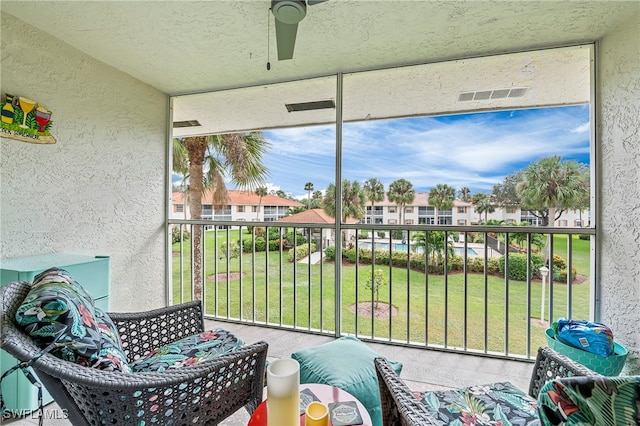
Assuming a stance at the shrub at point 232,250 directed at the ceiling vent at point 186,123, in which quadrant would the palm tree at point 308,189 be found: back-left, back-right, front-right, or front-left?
back-left

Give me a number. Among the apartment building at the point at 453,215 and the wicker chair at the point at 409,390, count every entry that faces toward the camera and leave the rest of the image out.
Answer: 1

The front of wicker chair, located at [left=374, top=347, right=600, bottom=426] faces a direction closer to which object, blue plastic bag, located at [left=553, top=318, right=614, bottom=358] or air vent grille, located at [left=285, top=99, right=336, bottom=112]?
the air vent grille

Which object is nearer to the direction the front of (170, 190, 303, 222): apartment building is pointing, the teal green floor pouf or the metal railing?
the teal green floor pouf

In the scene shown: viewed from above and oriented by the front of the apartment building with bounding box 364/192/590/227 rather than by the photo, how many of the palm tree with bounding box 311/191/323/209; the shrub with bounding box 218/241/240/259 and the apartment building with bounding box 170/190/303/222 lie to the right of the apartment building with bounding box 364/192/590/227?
3

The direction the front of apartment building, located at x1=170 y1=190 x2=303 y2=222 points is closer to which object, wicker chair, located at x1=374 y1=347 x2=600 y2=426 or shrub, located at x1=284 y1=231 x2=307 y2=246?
the wicker chair

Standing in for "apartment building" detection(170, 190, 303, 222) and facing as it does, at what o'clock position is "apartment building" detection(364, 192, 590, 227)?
"apartment building" detection(364, 192, 590, 227) is roughly at 10 o'clock from "apartment building" detection(170, 190, 303, 222).

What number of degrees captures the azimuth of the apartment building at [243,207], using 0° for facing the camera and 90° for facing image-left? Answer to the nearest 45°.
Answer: approximately 0°

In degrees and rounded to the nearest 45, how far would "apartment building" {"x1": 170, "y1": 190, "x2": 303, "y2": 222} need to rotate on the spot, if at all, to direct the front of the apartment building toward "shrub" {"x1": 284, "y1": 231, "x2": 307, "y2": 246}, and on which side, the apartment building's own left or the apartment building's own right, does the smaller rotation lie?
0° — it already faces it

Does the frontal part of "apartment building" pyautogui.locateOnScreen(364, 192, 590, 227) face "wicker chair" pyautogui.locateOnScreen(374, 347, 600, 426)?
yes

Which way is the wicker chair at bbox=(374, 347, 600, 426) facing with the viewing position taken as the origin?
facing away from the viewer and to the left of the viewer
